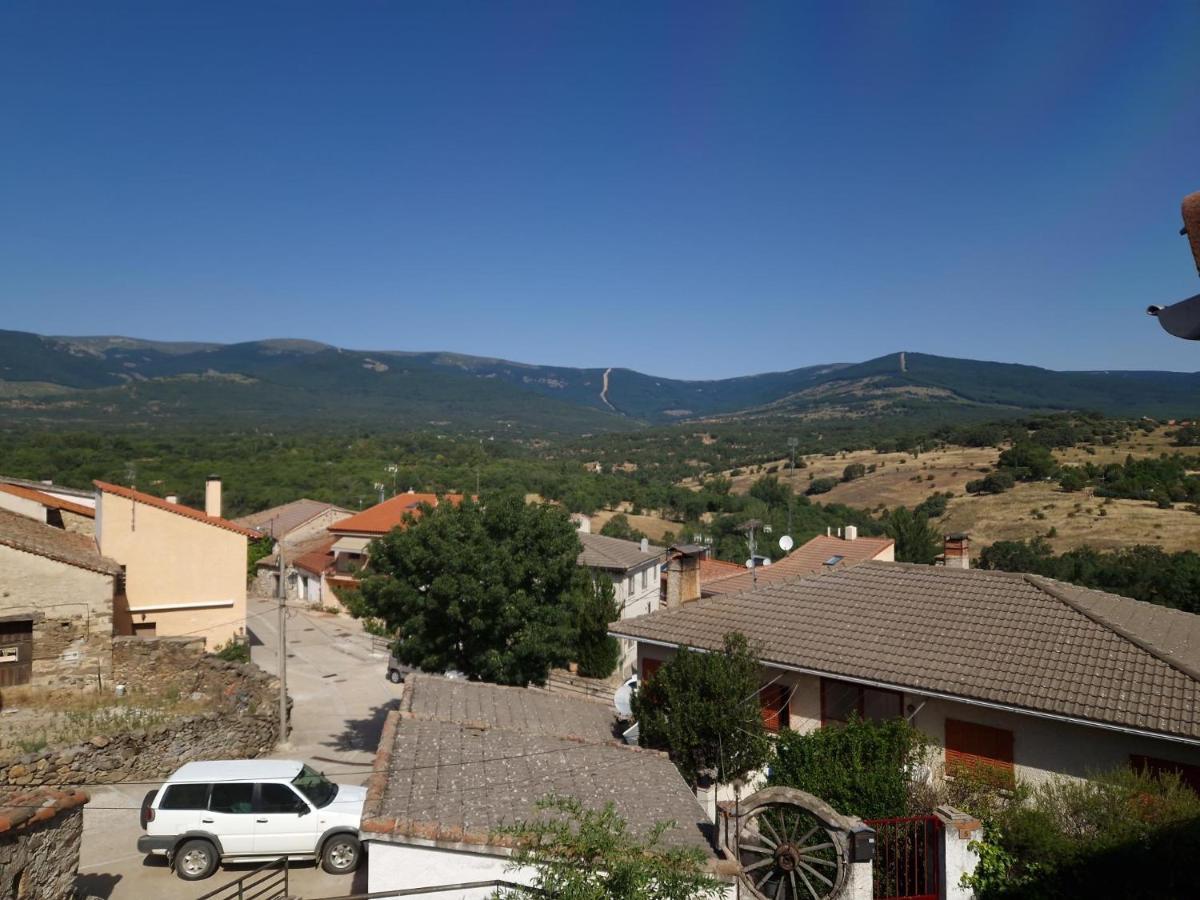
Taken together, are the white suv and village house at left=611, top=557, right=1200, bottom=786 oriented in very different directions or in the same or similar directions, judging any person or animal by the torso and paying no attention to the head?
very different directions

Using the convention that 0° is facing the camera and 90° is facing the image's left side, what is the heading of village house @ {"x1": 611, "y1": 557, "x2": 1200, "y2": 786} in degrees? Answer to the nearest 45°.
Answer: approximately 45°

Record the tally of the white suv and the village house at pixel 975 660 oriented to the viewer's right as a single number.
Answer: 1

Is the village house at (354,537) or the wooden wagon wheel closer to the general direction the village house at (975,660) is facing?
the wooden wagon wheel

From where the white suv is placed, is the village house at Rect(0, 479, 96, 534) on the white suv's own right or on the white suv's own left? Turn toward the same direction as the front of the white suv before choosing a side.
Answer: on the white suv's own left

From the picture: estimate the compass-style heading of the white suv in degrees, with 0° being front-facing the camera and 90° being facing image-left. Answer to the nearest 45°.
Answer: approximately 270°

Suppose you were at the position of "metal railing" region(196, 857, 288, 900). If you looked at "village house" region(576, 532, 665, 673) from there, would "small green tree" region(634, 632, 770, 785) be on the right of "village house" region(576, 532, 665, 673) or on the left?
right

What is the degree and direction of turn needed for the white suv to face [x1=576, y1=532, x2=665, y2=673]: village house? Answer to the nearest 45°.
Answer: approximately 45° to its left

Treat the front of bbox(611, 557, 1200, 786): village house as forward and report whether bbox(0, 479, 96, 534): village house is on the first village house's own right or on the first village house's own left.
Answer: on the first village house's own right

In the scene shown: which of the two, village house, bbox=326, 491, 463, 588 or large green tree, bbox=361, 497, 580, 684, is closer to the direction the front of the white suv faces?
the large green tree
